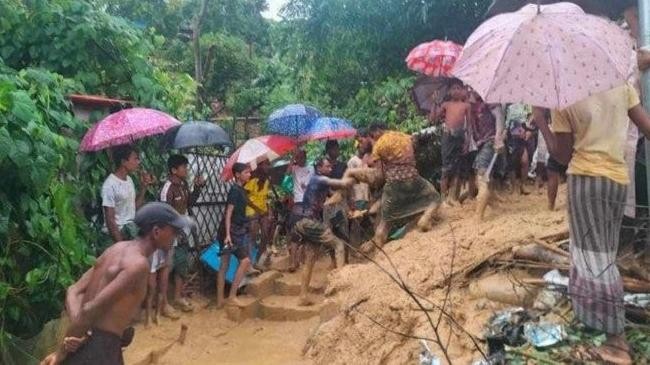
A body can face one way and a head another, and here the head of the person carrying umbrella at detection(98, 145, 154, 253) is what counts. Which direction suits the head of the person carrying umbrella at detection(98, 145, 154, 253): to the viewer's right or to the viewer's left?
to the viewer's right

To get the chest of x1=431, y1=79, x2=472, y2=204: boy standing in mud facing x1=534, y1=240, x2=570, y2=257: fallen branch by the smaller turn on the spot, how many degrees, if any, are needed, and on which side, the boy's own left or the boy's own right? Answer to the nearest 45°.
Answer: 0° — they already face it

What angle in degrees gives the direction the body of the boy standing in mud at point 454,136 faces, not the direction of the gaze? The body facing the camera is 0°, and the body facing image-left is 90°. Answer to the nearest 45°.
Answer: approximately 0°

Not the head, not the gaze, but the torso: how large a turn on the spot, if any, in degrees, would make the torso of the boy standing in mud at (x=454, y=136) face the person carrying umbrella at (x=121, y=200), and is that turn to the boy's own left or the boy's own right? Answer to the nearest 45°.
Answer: approximately 45° to the boy's own right

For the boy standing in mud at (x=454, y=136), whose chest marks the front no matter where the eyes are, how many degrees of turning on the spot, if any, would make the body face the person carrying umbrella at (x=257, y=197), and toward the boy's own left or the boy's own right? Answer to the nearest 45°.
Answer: approximately 90° to the boy's own right

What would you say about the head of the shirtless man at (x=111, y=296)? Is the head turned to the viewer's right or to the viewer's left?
to the viewer's right

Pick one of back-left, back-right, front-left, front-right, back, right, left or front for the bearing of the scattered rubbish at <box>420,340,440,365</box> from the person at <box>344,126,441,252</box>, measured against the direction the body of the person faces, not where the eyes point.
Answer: left

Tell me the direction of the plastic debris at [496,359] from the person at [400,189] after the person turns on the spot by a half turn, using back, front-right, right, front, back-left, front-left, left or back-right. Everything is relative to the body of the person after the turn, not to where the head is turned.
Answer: right

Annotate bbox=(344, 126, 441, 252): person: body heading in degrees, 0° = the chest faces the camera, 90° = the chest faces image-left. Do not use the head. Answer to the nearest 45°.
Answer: approximately 90°

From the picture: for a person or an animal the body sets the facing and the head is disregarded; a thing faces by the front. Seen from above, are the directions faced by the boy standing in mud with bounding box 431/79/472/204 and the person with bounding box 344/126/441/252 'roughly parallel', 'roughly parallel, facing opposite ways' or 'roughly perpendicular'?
roughly perpendicular

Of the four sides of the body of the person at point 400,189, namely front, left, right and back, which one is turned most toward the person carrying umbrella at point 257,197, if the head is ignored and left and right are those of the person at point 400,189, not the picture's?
front
